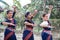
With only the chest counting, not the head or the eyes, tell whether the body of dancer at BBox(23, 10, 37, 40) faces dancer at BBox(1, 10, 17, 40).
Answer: no

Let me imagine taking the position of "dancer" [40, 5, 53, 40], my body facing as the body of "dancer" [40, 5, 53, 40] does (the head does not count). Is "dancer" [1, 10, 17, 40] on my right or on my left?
on my right

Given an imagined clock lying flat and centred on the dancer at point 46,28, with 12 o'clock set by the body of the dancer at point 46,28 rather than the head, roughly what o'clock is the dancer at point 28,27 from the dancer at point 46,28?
the dancer at point 28,27 is roughly at 4 o'clock from the dancer at point 46,28.

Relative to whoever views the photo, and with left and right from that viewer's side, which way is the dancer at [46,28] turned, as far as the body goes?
facing the viewer and to the right of the viewer

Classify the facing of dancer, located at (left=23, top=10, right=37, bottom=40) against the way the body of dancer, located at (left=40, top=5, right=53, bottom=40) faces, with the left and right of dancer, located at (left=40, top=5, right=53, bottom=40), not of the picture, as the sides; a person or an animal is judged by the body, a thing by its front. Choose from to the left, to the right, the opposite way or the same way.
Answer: the same way
